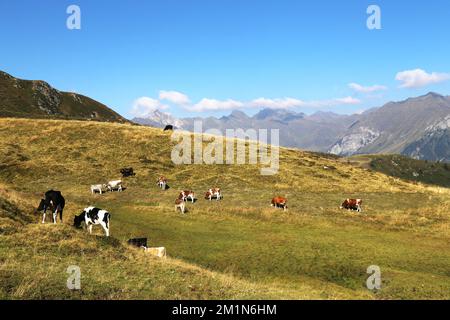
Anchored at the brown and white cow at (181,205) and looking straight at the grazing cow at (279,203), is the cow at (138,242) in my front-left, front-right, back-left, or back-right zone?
back-right

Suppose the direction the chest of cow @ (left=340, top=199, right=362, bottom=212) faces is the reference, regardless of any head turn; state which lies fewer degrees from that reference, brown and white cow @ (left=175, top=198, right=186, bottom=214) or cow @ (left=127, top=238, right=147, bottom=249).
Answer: the brown and white cow

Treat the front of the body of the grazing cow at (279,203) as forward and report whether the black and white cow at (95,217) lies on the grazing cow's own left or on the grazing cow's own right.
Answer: on the grazing cow's own left

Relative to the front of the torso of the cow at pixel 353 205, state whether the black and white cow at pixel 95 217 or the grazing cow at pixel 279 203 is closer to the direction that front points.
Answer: the grazing cow

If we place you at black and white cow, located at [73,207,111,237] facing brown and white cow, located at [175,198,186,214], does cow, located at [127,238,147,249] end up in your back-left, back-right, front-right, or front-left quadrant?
back-right

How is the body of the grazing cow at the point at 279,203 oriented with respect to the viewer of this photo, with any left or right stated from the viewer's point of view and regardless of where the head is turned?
facing to the left of the viewer

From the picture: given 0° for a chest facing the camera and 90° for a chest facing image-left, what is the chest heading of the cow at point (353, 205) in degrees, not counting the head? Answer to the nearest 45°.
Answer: approximately 90°

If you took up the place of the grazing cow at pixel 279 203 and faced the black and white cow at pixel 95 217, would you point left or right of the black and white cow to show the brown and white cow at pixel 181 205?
right
